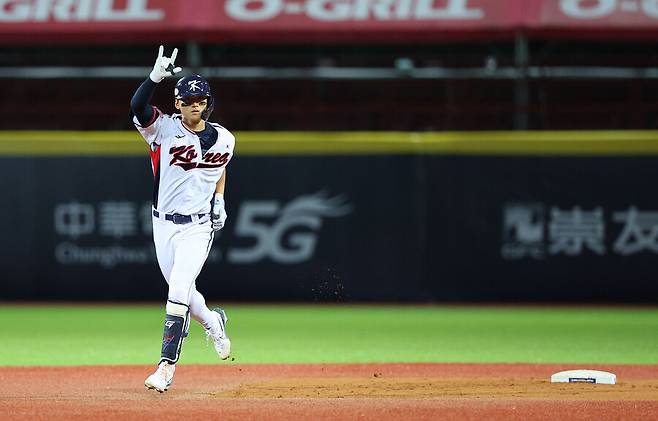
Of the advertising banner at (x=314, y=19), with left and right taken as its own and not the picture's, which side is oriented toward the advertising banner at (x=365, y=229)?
front

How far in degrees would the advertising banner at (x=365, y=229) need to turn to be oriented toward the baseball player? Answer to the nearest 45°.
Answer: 0° — it already faces them

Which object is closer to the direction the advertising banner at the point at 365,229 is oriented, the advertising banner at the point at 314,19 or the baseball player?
the baseball player

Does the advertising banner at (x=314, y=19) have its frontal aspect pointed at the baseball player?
yes

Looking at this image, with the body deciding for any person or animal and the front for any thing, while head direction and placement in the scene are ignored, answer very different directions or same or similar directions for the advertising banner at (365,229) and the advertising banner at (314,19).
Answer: same or similar directions

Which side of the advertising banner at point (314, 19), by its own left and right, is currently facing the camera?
front

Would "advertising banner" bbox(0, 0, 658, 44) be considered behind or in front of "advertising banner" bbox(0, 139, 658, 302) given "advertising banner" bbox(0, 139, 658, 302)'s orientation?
behind

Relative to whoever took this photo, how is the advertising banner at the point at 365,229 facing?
facing the viewer

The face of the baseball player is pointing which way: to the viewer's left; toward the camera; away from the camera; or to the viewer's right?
toward the camera

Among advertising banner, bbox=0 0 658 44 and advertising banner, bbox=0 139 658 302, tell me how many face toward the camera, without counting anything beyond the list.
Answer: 2
